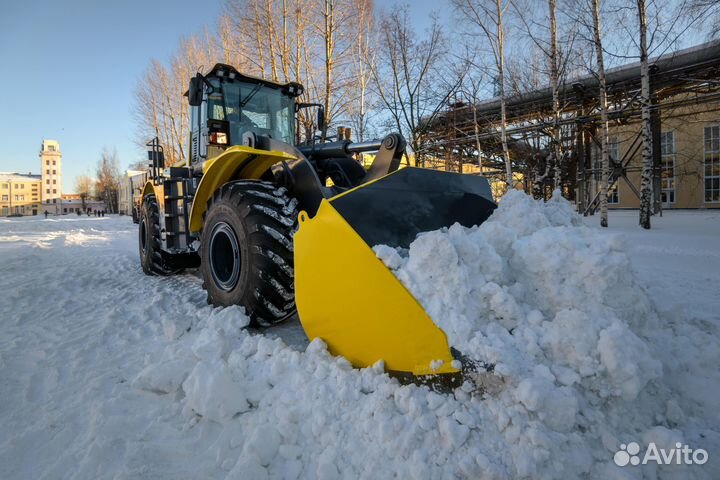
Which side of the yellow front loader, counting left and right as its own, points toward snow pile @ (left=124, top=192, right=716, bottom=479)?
front

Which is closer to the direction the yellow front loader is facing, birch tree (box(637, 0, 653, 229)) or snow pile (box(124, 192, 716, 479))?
the snow pile

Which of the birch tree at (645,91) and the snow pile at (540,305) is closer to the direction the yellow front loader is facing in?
the snow pile

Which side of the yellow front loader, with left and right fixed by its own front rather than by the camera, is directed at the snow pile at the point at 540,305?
front

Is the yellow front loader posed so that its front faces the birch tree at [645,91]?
no

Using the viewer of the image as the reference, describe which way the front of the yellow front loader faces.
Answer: facing the viewer and to the right of the viewer
